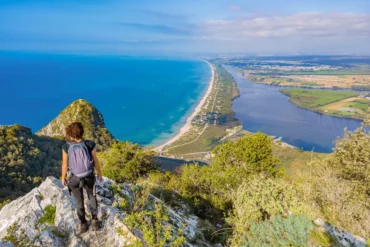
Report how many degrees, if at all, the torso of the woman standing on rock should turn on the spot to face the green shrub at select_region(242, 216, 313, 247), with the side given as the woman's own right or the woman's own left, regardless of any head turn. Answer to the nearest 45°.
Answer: approximately 90° to the woman's own right

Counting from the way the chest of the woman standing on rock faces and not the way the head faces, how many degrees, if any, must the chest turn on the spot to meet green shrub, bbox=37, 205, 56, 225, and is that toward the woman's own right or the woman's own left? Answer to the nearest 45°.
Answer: approximately 45° to the woman's own left

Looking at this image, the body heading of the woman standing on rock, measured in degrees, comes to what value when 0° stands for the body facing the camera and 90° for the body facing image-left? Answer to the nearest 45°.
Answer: approximately 180°

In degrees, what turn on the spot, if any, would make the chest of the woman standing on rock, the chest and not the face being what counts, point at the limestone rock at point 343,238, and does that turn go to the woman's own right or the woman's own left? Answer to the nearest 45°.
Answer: approximately 90° to the woman's own right
